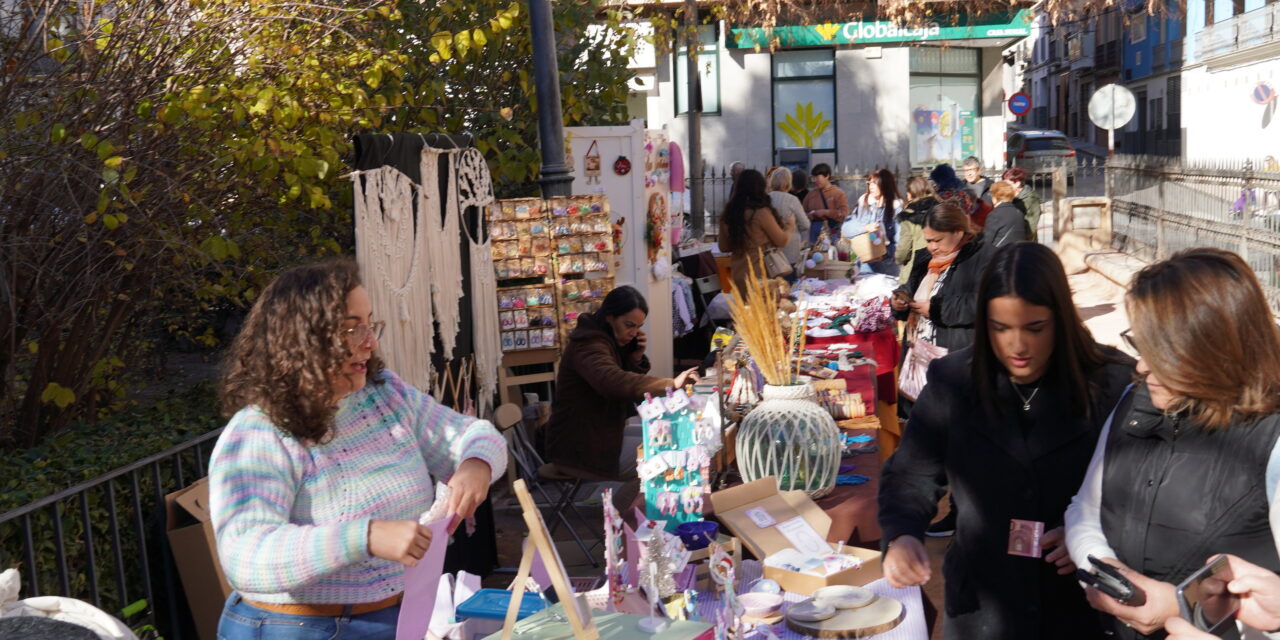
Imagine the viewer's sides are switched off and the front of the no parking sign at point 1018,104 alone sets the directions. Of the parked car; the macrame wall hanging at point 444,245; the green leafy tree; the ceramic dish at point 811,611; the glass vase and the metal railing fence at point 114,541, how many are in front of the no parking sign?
5

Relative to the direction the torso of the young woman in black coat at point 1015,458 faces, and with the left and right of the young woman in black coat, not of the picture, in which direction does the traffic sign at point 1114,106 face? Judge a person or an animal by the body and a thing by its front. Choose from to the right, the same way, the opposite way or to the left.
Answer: the opposite way

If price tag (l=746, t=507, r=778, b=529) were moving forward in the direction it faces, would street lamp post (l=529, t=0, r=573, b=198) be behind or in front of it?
behind

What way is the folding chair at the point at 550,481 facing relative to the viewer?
to the viewer's right

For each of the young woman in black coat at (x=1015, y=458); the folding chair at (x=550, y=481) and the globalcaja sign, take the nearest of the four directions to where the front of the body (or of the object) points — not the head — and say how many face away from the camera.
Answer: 0

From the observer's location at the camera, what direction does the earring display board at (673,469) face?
facing the viewer

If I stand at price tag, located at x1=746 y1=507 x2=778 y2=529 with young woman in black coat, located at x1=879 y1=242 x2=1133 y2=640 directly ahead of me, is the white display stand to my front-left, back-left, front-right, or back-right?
back-left

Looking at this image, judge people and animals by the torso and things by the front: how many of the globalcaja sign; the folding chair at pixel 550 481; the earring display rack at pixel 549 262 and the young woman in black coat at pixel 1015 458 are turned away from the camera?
0

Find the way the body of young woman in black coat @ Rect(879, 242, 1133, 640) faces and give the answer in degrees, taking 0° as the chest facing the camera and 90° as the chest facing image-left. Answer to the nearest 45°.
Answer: approximately 0°

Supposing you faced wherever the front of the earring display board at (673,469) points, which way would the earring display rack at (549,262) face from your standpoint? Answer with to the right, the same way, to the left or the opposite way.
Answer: the same way

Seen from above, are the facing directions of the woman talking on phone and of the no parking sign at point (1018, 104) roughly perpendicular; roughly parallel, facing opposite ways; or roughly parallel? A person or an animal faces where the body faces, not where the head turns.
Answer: roughly perpendicular

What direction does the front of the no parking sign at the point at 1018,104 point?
toward the camera

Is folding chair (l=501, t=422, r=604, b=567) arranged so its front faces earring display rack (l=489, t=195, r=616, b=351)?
no

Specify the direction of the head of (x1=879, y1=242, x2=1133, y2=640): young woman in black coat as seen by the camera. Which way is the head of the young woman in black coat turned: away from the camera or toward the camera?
toward the camera

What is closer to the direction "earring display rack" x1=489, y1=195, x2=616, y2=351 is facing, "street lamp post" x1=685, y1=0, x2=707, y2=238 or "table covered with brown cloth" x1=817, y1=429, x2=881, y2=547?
the table covered with brown cloth

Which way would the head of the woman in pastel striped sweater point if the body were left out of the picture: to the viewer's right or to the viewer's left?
to the viewer's right

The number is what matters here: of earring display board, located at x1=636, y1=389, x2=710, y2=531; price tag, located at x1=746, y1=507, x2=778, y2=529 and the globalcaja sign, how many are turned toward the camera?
3

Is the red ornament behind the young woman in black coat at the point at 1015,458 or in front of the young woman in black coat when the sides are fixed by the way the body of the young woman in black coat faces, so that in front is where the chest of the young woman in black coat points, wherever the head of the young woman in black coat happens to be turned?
behind

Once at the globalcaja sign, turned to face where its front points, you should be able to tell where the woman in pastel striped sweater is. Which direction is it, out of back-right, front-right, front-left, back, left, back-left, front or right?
front
